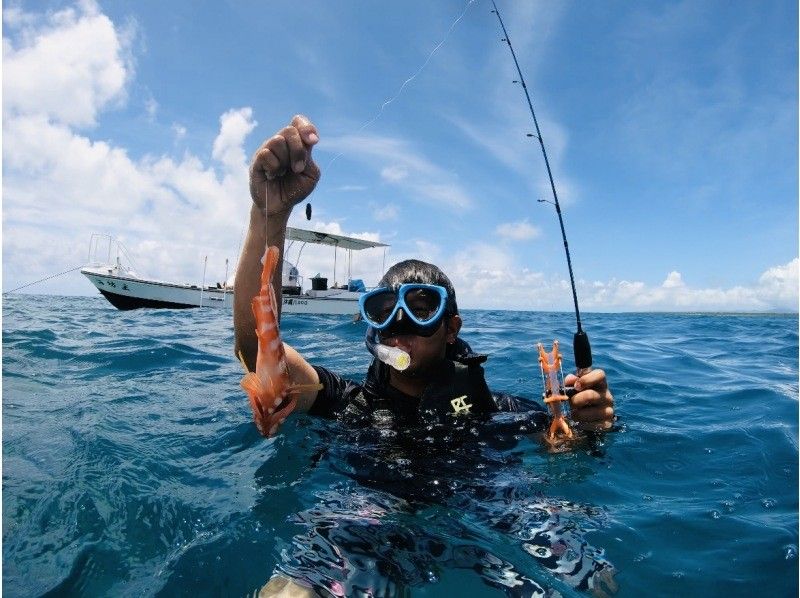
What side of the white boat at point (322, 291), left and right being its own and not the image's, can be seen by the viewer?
left

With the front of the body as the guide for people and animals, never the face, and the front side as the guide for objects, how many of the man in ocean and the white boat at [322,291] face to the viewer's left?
1

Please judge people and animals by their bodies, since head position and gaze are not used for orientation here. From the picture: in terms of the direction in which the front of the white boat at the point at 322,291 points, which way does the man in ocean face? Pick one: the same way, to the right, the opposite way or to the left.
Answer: to the left

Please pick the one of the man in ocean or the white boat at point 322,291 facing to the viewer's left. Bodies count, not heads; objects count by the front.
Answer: the white boat

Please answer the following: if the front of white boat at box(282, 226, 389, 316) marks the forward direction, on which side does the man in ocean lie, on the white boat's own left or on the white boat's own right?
on the white boat's own left

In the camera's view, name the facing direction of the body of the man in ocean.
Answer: toward the camera

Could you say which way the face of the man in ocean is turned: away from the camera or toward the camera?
toward the camera

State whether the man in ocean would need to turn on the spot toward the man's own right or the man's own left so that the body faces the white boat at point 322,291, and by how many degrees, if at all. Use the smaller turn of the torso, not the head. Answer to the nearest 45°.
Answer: approximately 180°
